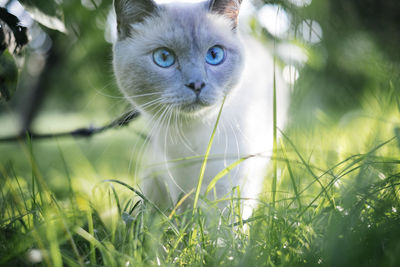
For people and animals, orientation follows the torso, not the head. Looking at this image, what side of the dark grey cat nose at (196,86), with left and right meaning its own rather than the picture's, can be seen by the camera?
front
